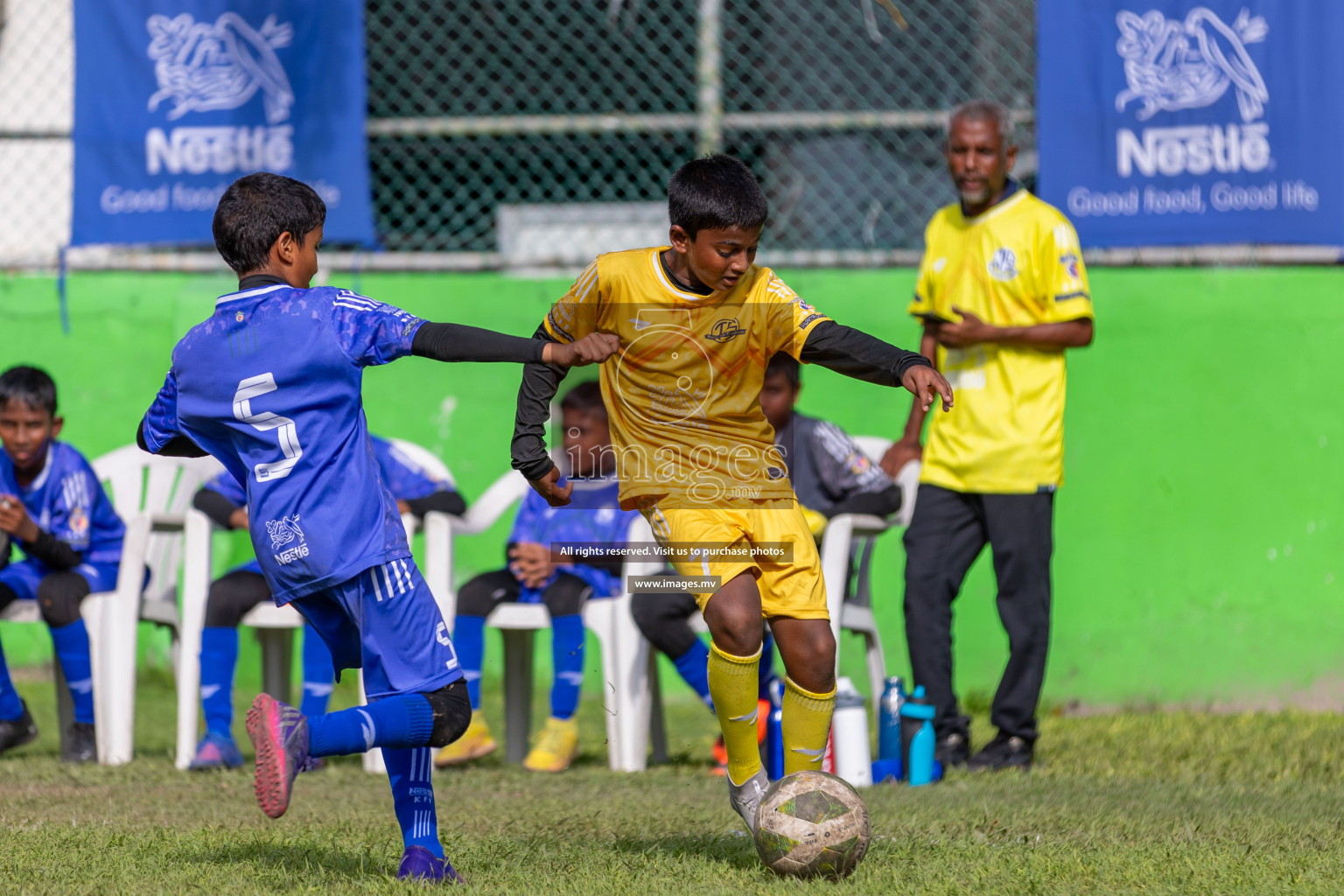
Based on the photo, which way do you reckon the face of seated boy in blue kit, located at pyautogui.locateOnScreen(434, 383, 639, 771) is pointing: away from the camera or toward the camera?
toward the camera

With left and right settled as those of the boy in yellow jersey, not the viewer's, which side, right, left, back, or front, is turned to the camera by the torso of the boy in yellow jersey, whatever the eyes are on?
front

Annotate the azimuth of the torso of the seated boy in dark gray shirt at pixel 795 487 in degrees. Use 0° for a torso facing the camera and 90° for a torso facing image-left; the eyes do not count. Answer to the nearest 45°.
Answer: approximately 45°

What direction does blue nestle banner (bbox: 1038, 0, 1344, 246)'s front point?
toward the camera

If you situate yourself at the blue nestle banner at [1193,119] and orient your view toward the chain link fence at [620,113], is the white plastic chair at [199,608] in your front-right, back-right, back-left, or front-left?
front-left

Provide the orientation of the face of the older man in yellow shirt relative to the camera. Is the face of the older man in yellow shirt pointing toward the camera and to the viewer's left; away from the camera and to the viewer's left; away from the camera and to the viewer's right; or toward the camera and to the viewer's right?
toward the camera and to the viewer's left

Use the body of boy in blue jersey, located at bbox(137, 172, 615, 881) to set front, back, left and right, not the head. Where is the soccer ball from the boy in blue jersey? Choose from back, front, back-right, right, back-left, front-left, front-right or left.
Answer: front-right

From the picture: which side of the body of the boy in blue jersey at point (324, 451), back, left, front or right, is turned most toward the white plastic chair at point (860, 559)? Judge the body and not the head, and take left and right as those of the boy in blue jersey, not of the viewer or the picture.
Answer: front

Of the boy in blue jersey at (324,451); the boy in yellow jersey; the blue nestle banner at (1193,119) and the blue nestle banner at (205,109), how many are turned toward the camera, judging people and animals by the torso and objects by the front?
3

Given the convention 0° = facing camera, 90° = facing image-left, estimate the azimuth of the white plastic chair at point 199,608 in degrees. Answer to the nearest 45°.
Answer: approximately 45°

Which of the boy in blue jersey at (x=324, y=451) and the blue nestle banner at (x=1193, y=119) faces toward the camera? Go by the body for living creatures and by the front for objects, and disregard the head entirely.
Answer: the blue nestle banner

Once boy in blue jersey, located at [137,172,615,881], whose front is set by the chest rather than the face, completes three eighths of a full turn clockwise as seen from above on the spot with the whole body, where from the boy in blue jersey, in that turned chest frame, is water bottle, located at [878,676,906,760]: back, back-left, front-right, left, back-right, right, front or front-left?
back-left

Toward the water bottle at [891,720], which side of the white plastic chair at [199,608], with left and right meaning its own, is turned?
left

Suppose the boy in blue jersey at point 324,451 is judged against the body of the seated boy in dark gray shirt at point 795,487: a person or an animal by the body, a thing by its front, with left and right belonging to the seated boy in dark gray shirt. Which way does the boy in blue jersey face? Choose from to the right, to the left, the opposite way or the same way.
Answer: the opposite way

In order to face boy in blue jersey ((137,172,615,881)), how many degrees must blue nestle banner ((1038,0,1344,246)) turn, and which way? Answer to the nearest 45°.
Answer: approximately 45° to its right
